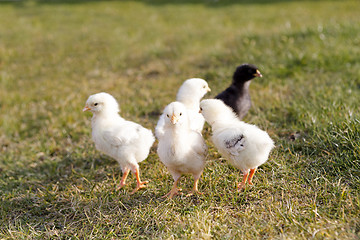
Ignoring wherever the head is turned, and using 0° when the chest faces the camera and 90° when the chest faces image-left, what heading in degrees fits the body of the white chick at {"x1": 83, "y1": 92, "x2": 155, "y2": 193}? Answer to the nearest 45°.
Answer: approximately 90°

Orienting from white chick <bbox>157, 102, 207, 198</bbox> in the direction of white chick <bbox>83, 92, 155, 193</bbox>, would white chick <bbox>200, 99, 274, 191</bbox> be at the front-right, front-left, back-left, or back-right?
back-right

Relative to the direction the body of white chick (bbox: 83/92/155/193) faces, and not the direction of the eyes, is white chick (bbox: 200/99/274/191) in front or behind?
behind

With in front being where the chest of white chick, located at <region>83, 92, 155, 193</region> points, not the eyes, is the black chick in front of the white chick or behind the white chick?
behind

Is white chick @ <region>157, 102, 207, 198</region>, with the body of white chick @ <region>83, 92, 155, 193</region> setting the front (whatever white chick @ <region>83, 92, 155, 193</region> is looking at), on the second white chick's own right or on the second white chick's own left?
on the second white chick's own left
